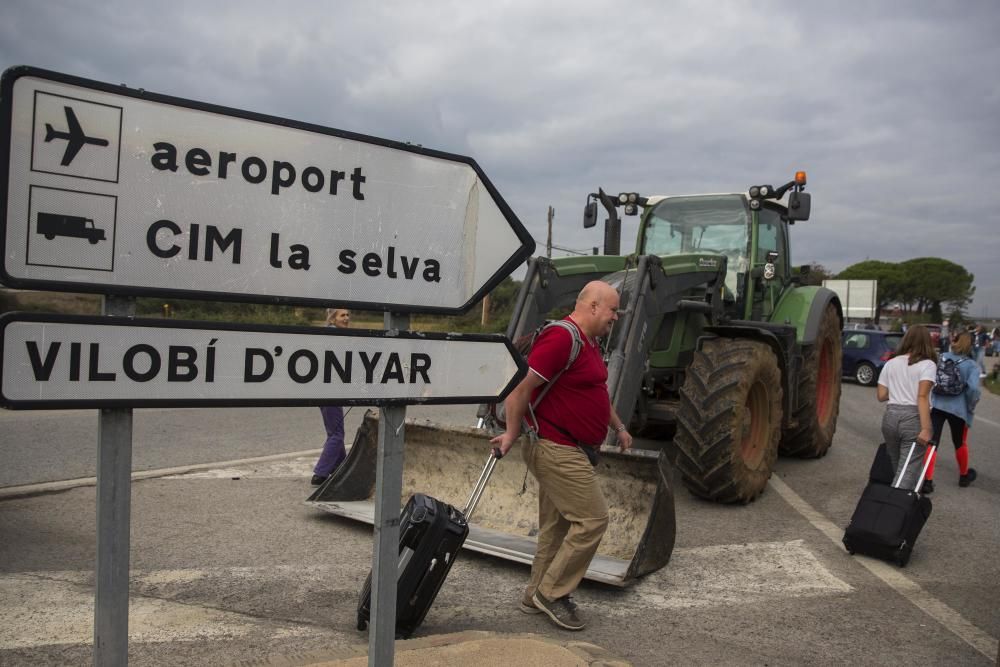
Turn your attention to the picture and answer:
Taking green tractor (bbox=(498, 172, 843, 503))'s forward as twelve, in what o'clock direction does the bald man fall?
The bald man is roughly at 11 o'clock from the green tractor.

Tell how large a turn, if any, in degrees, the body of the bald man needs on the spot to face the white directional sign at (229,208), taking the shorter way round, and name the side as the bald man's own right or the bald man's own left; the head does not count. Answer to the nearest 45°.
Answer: approximately 135° to the bald man's own right

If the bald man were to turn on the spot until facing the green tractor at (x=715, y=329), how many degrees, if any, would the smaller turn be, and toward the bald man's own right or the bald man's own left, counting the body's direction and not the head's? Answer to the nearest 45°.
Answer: approximately 90° to the bald man's own left

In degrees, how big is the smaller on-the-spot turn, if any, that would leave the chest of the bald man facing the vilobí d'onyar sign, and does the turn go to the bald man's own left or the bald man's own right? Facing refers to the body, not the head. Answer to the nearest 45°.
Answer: approximately 135° to the bald man's own right

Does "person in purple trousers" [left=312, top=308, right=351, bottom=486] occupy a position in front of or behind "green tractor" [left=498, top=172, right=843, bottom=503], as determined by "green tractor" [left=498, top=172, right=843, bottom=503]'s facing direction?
in front

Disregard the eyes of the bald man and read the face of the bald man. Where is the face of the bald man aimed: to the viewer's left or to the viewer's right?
to the viewer's right

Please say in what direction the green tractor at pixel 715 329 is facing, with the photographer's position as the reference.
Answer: facing the viewer and to the left of the viewer

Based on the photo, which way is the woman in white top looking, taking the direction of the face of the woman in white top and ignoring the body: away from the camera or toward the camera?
away from the camera
